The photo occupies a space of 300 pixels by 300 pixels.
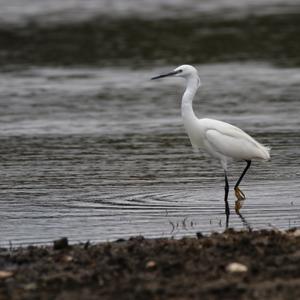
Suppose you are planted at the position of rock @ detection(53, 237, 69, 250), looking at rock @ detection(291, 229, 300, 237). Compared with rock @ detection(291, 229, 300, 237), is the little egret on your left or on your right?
left

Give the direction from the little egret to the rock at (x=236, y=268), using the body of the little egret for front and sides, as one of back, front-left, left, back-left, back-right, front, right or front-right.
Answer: left

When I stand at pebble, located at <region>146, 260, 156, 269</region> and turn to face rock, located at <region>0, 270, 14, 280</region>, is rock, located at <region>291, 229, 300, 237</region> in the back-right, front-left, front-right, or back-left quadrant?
back-right

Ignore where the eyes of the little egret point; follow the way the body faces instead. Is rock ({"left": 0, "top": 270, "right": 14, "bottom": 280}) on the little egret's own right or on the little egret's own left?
on the little egret's own left

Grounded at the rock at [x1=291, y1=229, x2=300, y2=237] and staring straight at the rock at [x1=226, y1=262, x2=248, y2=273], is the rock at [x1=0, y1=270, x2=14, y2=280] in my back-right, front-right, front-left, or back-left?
front-right

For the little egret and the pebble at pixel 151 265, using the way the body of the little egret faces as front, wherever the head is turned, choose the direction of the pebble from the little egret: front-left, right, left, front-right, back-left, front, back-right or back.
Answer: left

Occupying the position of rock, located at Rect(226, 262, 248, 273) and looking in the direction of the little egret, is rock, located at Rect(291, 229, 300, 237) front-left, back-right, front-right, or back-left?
front-right

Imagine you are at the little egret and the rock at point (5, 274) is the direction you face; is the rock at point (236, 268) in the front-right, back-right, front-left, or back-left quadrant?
front-left

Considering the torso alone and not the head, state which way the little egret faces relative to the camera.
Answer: to the viewer's left

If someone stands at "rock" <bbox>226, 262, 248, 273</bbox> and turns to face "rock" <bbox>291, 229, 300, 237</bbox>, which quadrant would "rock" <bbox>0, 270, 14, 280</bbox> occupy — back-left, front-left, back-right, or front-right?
back-left
